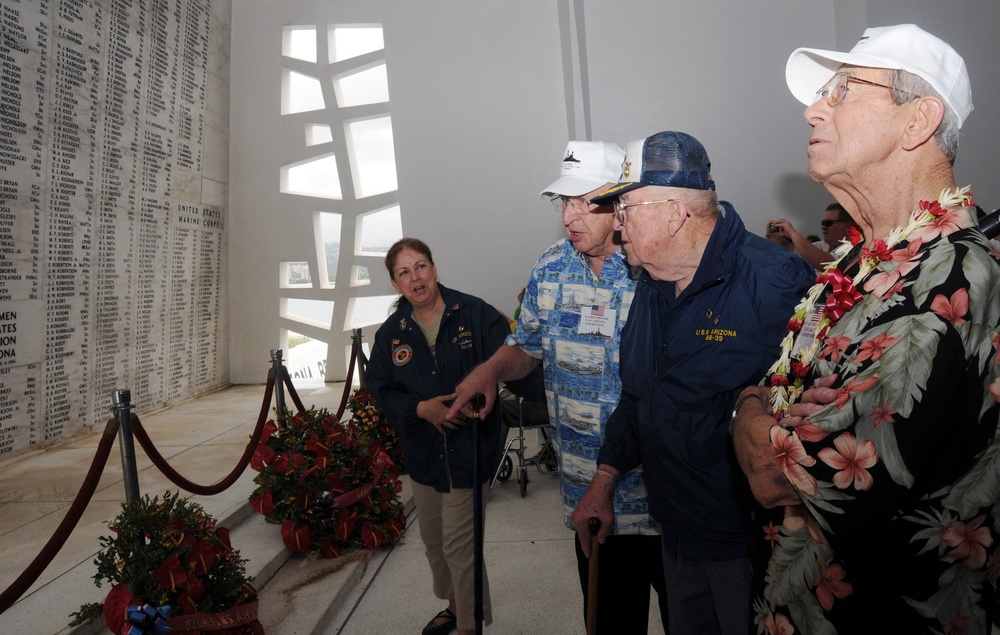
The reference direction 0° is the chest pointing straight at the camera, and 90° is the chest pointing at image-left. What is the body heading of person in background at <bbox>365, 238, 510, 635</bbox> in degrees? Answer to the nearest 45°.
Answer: approximately 0°

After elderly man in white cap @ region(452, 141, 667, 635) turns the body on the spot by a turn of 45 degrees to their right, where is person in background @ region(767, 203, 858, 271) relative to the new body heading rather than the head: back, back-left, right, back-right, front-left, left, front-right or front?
back-right

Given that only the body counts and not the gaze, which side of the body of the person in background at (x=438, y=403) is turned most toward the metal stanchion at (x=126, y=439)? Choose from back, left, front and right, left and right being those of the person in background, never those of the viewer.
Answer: right

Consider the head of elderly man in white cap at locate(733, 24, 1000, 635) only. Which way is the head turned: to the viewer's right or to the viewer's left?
to the viewer's left

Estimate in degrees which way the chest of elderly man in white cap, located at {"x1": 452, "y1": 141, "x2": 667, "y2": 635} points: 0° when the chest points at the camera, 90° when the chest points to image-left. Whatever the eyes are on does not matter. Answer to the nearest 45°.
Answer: approximately 45°

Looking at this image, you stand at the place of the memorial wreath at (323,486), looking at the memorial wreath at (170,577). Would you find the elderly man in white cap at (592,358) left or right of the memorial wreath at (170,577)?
left

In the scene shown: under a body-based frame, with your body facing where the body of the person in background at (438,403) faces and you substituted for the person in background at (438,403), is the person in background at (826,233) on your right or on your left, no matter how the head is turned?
on your left

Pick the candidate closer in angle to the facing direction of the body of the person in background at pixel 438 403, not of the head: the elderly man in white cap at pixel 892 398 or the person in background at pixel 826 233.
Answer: the elderly man in white cap
